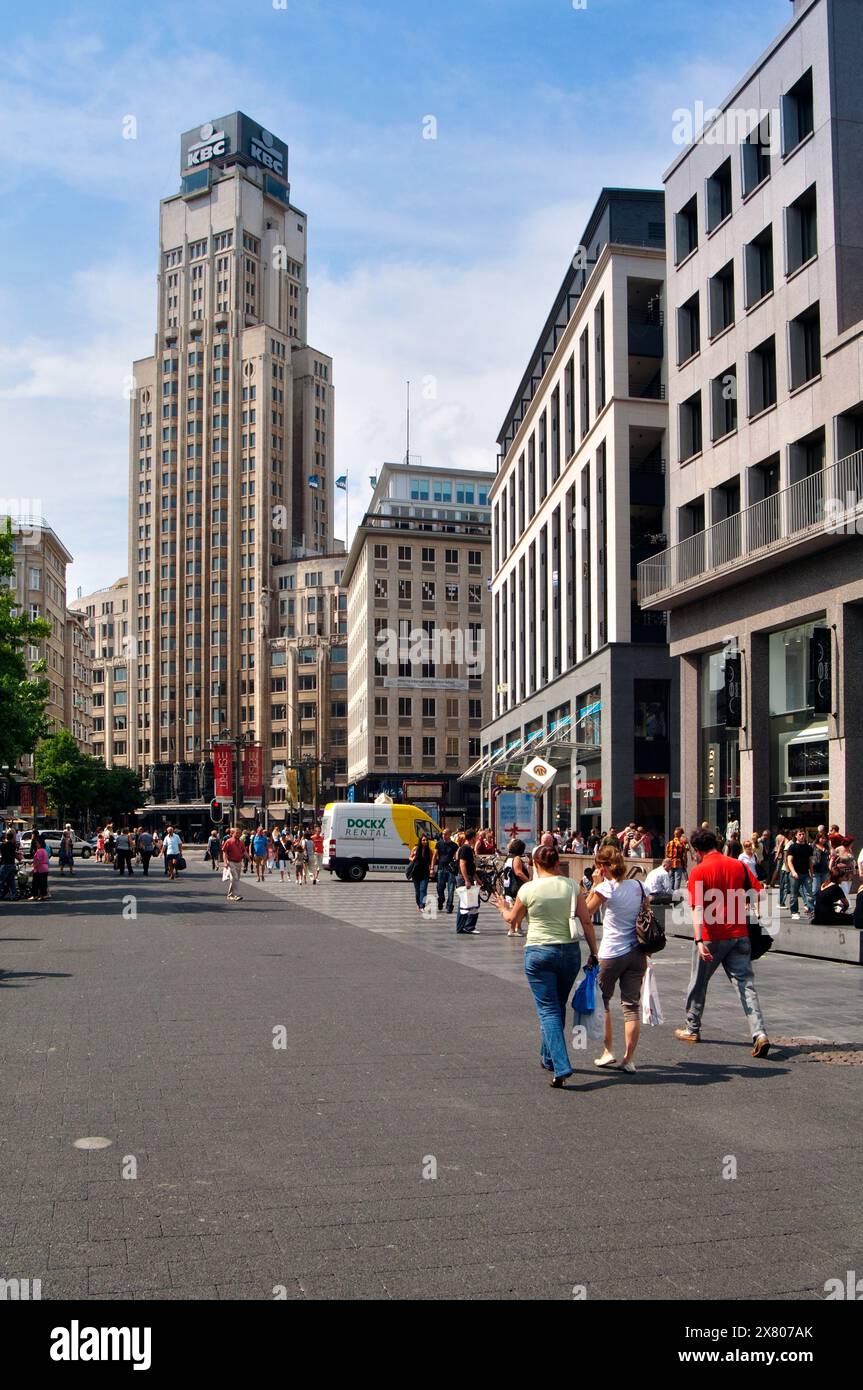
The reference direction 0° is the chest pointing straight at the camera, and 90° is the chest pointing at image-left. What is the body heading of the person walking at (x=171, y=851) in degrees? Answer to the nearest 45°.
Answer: approximately 0°

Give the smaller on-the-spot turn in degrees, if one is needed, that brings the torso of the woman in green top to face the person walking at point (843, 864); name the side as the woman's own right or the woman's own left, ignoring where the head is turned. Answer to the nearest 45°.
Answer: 0° — they already face them

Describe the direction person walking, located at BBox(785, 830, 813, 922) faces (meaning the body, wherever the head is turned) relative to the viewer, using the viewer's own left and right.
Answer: facing the viewer

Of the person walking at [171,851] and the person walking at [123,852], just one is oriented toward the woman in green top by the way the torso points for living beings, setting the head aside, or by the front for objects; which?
the person walking at [171,851]

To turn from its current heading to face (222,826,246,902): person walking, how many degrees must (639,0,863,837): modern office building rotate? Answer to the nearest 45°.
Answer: approximately 45° to its right

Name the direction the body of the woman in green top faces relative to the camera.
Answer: away from the camera

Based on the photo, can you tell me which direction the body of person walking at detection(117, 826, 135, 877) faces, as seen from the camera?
away from the camera

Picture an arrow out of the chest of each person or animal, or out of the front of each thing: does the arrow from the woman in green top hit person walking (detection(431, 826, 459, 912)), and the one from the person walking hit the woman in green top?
yes

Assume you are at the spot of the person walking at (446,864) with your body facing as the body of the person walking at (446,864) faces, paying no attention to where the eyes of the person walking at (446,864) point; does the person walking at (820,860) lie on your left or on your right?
on your left

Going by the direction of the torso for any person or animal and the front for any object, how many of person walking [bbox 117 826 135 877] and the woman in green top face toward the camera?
0

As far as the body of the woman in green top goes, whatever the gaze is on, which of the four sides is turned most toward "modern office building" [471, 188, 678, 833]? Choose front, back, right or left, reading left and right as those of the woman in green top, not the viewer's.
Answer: front

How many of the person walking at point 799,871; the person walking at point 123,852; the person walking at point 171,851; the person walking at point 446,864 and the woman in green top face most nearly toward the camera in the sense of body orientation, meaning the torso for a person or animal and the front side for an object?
3

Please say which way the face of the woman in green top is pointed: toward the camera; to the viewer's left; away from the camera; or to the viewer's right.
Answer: away from the camera
